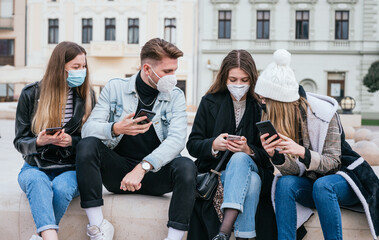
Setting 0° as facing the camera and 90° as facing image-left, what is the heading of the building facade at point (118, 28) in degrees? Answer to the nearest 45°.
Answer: approximately 0°

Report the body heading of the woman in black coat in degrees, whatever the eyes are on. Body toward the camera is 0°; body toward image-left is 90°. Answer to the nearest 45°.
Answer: approximately 0°

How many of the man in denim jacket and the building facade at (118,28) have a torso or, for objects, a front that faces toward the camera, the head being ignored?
2

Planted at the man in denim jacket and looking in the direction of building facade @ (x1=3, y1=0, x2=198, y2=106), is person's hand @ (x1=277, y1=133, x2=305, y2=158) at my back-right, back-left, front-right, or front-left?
back-right
